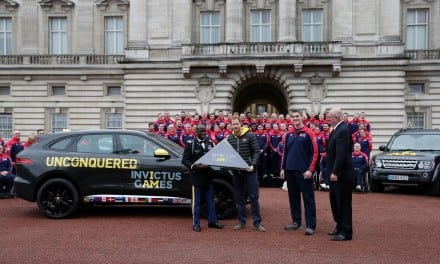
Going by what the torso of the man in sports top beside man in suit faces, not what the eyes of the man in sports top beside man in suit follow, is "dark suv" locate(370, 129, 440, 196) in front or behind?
behind

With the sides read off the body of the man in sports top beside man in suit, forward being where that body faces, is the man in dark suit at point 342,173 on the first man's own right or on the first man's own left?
on the first man's own left

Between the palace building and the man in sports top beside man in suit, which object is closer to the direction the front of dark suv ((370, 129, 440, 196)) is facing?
the man in sports top beside man in suit

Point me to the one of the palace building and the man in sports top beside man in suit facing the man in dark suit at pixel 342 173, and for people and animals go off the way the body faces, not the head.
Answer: the palace building

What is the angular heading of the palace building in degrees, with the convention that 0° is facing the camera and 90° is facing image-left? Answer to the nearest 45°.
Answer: approximately 0°
